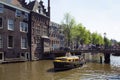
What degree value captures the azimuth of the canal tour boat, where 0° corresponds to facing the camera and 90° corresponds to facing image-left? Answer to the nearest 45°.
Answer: approximately 45°
